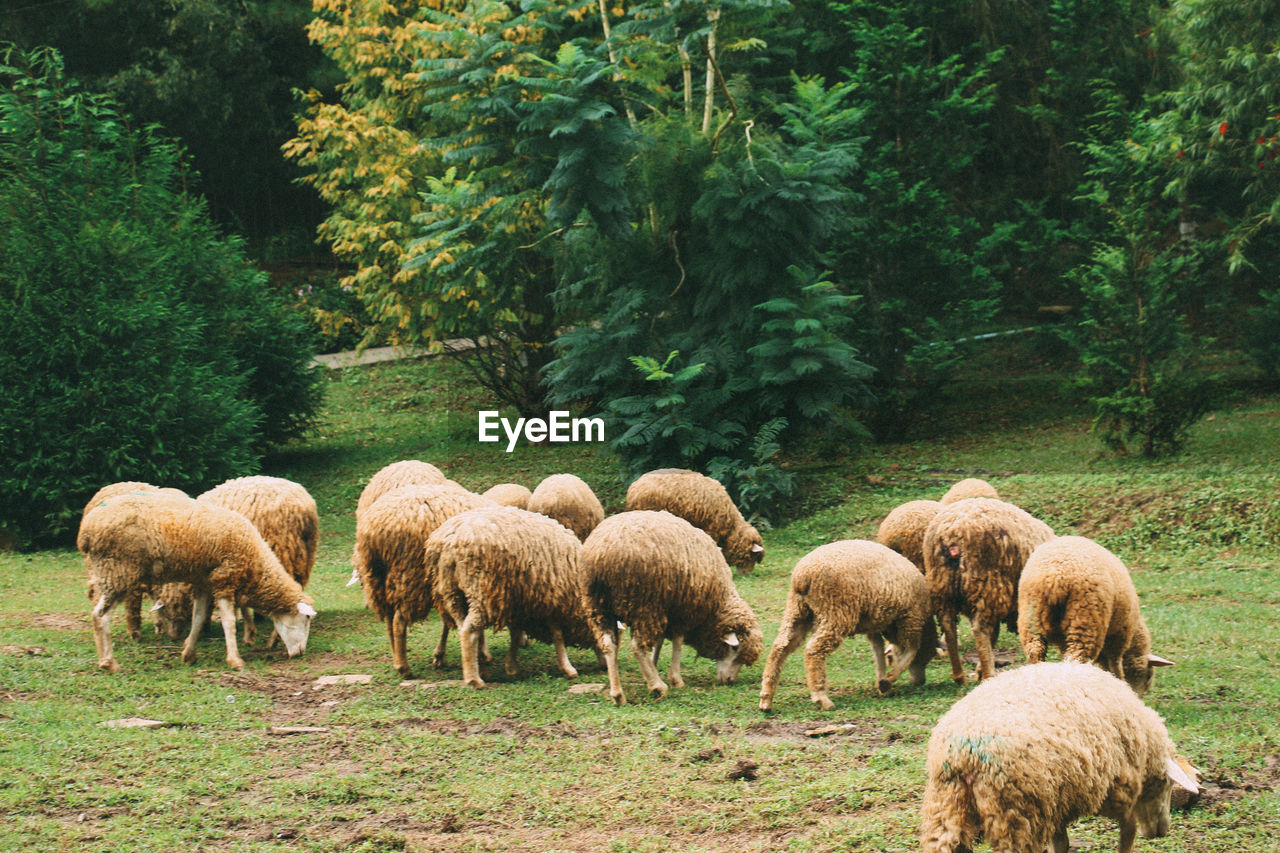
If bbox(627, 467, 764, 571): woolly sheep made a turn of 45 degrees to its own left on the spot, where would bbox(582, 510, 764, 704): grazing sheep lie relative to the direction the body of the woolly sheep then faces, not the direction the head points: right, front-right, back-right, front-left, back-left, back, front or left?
back-right

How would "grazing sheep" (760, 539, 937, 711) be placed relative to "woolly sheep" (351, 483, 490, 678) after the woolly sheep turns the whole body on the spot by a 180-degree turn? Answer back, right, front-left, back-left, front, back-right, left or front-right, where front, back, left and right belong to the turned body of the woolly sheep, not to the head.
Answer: left

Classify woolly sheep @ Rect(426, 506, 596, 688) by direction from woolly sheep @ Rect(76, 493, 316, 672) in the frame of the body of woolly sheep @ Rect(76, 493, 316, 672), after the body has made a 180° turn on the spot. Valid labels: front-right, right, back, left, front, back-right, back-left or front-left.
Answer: back-left

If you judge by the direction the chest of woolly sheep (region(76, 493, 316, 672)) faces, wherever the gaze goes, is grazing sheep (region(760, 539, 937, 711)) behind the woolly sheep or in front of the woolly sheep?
in front

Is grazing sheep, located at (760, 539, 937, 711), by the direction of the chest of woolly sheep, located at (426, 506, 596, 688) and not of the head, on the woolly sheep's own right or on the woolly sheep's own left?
on the woolly sheep's own right

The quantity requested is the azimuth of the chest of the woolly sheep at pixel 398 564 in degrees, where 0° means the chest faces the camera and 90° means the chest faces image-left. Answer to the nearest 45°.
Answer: approximately 225°

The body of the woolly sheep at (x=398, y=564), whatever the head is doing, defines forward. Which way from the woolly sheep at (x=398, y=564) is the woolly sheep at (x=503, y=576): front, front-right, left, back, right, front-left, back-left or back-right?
right

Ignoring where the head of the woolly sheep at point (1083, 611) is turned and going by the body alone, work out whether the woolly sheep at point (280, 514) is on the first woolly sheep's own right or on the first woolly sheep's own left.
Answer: on the first woolly sheep's own left

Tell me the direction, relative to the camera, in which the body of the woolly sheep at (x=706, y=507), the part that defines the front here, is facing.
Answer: to the viewer's right

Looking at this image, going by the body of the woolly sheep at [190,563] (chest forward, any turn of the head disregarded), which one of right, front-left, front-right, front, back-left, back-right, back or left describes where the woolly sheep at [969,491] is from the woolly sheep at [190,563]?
front

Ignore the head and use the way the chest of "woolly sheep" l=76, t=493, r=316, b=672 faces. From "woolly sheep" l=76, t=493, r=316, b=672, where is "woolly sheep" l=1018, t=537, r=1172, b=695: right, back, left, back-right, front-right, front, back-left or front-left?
front-right

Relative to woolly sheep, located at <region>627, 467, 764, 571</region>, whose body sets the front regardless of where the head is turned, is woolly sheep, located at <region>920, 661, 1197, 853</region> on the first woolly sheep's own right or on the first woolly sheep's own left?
on the first woolly sheep's own right

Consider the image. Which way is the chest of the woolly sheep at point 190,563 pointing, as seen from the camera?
to the viewer's right
